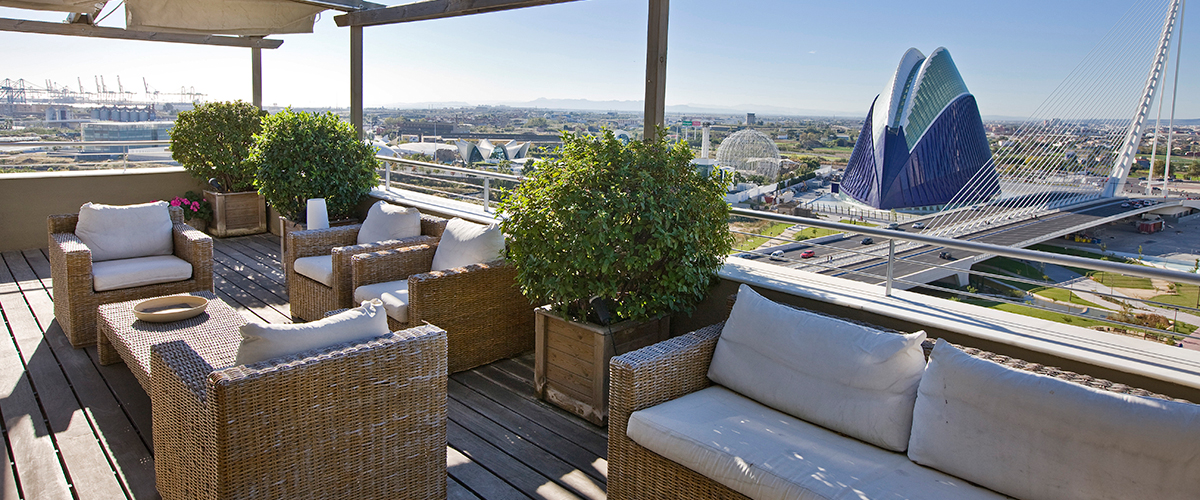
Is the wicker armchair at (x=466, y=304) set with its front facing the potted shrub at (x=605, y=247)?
no

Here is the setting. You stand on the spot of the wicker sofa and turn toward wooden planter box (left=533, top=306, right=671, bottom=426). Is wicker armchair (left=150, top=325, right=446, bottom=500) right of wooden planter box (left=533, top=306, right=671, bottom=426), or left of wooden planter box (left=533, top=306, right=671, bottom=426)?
left

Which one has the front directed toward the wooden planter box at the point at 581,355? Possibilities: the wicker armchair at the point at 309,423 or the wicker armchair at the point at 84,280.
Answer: the wicker armchair at the point at 84,280

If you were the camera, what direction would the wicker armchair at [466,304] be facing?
facing the viewer and to the left of the viewer

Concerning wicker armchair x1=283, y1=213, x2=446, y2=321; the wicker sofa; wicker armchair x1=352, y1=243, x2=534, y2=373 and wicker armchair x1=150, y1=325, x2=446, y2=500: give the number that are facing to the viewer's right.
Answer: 0

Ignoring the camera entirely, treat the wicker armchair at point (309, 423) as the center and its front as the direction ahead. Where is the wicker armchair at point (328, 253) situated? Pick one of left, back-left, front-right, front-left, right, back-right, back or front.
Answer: front-right

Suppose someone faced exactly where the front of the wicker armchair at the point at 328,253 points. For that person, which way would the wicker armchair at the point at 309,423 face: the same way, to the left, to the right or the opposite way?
to the right

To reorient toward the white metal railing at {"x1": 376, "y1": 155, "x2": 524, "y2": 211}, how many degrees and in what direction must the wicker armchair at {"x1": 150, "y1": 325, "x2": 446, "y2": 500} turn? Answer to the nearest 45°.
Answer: approximately 45° to its right

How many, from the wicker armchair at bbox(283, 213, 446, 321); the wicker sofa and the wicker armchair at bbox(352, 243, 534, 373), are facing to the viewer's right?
0

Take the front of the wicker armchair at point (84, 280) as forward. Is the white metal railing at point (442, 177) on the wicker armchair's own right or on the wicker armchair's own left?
on the wicker armchair's own left

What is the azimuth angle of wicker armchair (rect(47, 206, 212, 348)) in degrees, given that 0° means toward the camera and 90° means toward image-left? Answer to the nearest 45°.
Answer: approximately 315°

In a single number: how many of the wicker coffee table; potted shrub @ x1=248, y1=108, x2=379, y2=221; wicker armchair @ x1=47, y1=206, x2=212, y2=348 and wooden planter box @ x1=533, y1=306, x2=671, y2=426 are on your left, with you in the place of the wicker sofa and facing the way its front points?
0

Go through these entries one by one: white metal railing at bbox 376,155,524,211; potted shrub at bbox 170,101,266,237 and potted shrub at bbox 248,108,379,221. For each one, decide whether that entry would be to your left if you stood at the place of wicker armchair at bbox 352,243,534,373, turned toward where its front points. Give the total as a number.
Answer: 0

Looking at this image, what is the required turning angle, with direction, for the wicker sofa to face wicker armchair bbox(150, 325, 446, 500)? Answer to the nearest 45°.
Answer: approximately 45° to its right

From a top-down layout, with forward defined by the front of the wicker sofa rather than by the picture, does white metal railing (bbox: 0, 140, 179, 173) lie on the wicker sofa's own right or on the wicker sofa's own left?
on the wicker sofa's own right

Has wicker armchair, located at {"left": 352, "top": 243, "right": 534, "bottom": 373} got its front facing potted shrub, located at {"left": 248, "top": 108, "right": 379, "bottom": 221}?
no

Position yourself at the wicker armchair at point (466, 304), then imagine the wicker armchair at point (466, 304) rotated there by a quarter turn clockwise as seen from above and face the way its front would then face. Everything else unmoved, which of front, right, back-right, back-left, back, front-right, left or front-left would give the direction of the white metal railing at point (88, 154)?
front

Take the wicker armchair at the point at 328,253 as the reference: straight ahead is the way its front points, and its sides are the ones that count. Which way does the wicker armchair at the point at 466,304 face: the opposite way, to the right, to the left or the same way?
the same way

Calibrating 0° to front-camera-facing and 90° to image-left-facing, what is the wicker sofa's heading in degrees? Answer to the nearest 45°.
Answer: approximately 45°
